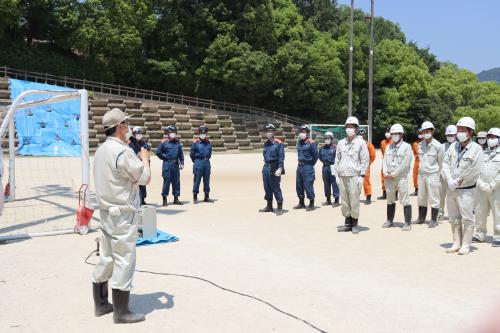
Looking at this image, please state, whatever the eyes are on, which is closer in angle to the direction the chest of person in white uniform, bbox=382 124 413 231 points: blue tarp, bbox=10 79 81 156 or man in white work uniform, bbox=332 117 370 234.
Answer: the man in white work uniform

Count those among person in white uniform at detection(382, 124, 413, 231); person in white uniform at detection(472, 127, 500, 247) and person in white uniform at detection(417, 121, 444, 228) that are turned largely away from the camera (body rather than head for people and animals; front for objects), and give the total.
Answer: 0

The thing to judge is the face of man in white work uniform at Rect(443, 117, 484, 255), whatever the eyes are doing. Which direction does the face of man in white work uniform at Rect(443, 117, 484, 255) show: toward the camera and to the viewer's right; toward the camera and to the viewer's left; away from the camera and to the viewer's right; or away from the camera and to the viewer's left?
toward the camera and to the viewer's left

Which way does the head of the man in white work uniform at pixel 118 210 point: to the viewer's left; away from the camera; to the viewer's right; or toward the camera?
to the viewer's right

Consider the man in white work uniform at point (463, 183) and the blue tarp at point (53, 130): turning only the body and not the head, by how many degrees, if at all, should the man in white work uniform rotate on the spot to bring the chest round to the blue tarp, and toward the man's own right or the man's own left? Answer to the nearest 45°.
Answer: approximately 45° to the man's own right

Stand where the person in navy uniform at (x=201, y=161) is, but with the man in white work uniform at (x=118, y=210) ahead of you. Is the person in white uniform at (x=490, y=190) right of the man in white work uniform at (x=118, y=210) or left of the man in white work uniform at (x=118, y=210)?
left

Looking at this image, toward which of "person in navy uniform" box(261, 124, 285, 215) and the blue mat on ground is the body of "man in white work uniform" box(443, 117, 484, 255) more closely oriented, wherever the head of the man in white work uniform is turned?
the blue mat on ground

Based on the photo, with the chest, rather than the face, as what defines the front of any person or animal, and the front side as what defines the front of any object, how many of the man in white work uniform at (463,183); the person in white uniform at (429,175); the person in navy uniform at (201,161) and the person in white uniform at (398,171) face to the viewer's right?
0

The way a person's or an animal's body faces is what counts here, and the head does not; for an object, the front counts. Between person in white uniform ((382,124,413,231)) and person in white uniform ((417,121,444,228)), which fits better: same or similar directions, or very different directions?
same or similar directions

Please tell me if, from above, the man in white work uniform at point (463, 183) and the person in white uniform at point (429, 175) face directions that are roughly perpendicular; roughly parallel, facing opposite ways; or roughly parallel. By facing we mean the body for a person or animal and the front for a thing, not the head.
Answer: roughly parallel

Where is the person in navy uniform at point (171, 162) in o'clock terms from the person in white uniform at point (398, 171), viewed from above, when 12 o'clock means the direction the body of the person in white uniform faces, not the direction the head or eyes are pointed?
The person in navy uniform is roughly at 2 o'clock from the person in white uniform.

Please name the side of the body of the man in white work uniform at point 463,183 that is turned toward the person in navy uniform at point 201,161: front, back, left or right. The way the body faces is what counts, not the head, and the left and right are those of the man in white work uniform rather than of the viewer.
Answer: right

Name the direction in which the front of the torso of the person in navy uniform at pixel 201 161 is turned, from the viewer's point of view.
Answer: toward the camera

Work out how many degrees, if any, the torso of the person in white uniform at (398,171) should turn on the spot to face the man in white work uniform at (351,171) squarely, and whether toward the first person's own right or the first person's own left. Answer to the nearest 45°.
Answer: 0° — they already face them

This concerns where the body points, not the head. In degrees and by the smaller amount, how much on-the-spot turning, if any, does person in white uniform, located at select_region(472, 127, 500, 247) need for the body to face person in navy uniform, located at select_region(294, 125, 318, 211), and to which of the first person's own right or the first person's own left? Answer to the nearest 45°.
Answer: approximately 90° to the first person's own right

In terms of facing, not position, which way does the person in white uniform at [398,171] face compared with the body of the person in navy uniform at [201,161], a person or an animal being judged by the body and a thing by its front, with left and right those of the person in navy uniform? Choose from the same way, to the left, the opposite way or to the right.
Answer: to the right

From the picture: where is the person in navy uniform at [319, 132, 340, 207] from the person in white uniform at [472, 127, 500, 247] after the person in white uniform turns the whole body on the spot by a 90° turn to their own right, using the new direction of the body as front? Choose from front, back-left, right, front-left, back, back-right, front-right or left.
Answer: front

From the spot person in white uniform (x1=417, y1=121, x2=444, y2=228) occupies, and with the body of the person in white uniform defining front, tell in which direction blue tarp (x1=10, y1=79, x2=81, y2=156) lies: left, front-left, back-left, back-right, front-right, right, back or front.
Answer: front-right
